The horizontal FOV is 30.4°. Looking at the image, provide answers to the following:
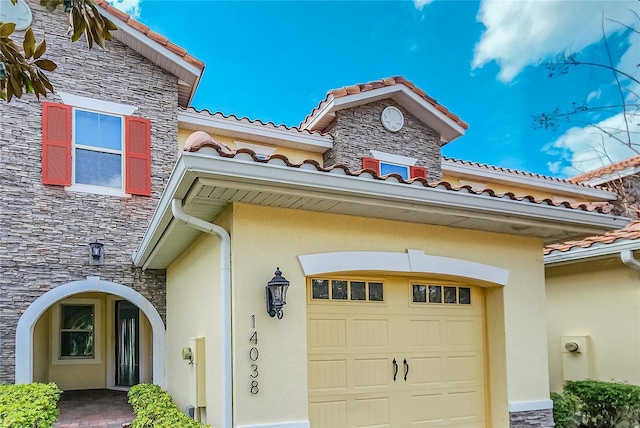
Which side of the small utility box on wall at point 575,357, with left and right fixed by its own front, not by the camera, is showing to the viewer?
front

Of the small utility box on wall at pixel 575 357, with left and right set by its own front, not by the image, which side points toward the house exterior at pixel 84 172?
right

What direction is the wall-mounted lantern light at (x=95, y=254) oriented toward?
toward the camera

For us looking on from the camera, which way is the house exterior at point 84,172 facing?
facing the viewer

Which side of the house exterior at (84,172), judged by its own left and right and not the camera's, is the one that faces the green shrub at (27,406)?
front

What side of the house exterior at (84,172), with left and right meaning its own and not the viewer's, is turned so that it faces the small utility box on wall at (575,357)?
left

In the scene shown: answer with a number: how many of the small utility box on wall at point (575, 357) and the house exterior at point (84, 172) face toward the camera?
2
